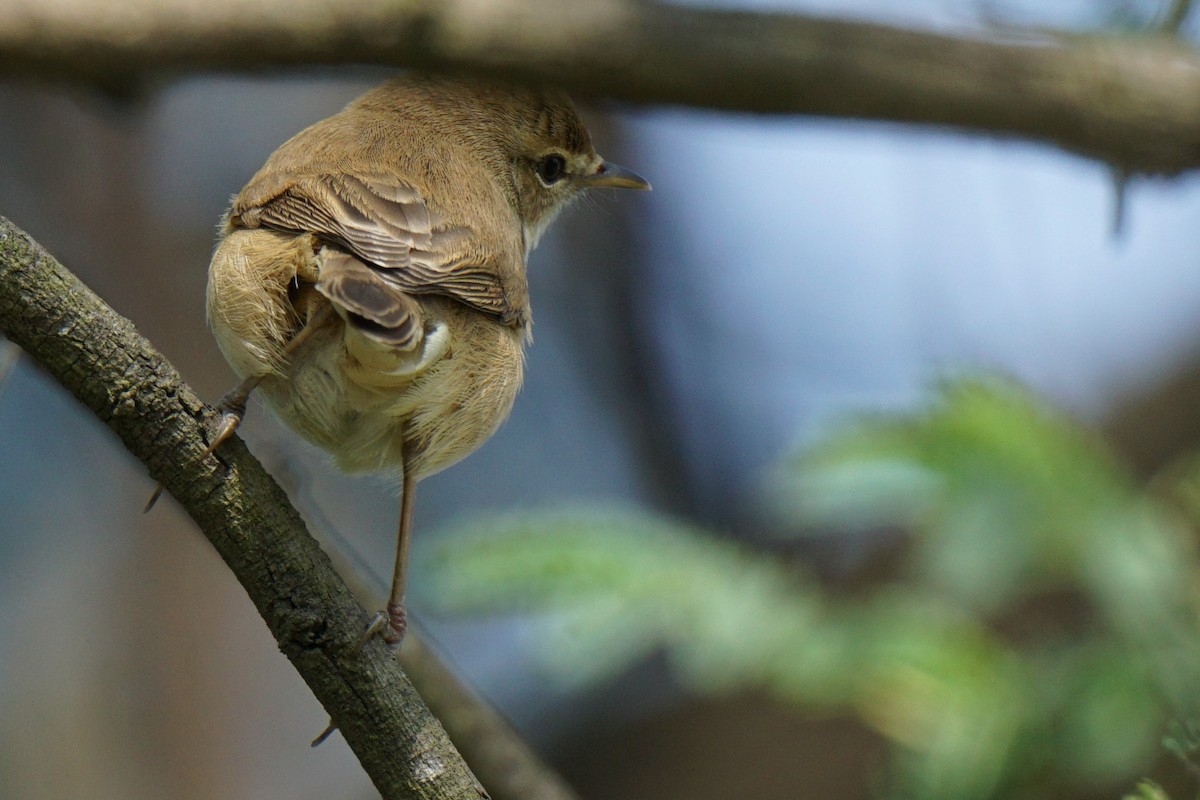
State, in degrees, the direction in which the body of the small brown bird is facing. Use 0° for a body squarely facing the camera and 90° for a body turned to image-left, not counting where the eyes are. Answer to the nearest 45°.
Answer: approximately 180°
